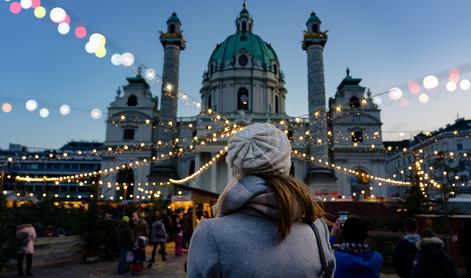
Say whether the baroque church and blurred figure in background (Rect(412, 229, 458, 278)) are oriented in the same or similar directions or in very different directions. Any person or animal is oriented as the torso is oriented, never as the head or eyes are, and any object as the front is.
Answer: very different directions

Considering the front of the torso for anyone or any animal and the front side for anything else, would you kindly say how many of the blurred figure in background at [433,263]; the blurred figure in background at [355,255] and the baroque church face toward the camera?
1

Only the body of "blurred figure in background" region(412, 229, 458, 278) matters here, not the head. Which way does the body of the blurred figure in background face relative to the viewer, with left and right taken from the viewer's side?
facing away from the viewer

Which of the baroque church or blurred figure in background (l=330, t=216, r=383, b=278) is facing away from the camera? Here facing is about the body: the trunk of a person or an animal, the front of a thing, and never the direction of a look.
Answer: the blurred figure in background

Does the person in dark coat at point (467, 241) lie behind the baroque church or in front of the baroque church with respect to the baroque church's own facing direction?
in front

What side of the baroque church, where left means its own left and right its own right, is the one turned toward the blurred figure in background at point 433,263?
front

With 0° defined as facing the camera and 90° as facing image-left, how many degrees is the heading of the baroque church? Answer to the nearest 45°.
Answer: approximately 0°

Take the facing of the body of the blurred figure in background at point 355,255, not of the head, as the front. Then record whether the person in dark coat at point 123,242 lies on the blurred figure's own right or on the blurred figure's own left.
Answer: on the blurred figure's own left

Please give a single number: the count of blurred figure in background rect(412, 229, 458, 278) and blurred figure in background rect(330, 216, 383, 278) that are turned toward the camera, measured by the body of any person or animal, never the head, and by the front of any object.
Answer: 0

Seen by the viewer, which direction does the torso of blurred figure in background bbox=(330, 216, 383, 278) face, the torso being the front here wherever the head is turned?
away from the camera

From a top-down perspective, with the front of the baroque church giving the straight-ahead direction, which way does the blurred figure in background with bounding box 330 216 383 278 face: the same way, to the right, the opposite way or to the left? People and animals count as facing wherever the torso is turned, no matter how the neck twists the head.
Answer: the opposite way

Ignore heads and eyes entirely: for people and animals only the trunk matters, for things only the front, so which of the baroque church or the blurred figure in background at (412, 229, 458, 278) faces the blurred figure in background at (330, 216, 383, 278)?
the baroque church

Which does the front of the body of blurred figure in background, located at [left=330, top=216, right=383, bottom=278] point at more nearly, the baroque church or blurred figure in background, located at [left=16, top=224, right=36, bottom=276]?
the baroque church

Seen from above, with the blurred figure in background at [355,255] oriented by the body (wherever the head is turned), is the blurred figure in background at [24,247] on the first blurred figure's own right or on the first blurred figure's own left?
on the first blurred figure's own left
